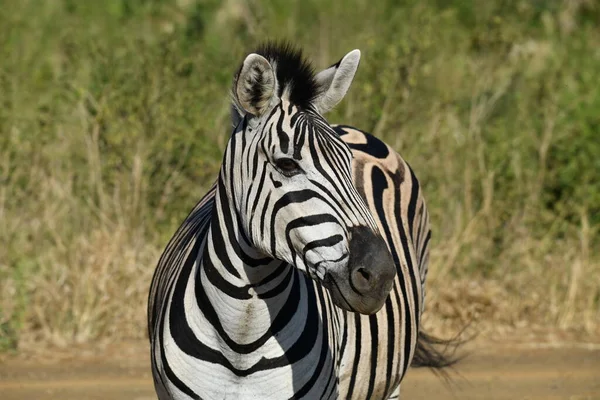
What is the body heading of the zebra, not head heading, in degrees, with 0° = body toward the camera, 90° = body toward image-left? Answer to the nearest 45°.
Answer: approximately 45°
